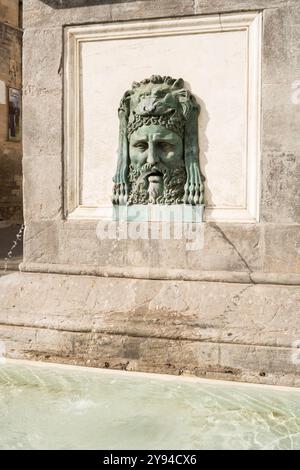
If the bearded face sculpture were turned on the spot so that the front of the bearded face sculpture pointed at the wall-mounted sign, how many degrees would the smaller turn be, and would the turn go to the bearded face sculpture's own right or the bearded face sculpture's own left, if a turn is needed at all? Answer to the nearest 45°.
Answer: approximately 180°

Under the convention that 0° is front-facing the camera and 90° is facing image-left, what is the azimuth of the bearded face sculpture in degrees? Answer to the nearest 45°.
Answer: approximately 0°
